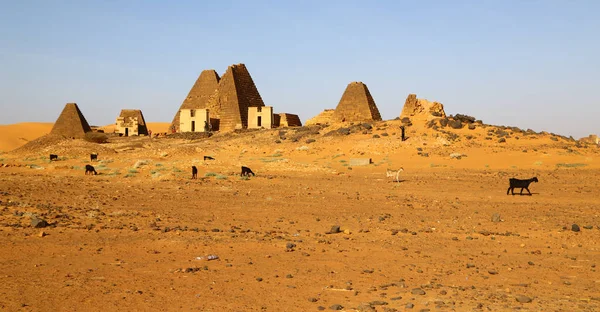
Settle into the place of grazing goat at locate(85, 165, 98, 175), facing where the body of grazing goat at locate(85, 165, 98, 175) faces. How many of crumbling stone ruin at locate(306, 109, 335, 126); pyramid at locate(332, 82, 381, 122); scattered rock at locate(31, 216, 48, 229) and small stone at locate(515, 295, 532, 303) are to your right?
2

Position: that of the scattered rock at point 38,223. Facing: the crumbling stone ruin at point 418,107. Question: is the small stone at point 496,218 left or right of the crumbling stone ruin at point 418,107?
right

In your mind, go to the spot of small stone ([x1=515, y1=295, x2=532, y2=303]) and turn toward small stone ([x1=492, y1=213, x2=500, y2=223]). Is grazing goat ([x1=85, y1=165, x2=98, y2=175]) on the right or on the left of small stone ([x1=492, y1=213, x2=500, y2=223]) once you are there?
left
